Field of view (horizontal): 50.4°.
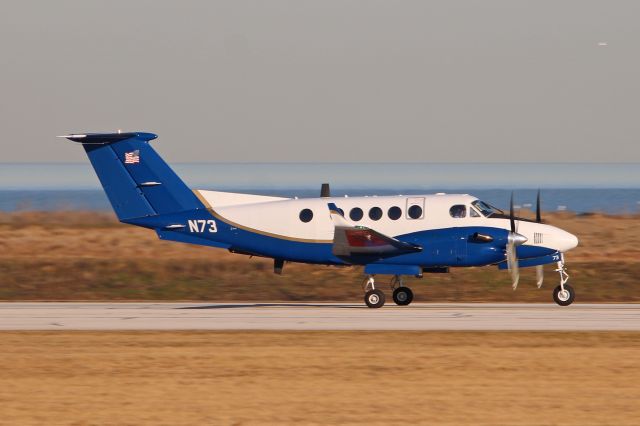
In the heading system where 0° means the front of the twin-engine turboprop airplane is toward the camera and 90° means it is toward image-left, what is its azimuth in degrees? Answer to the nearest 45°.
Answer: approximately 270°
